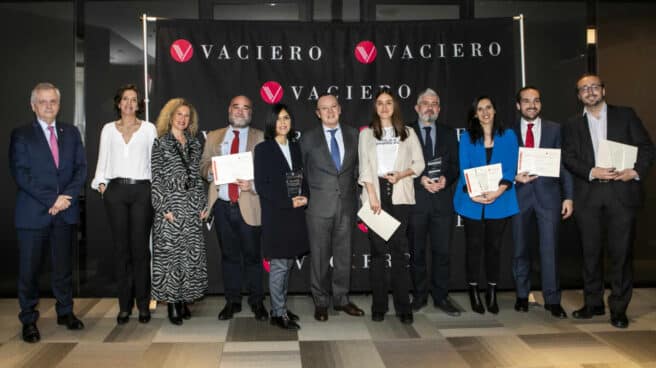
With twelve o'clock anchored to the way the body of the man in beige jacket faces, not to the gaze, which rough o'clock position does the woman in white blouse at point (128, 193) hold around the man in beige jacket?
The woman in white blouse is roughly at 3 o'clock from the man in beige jacket.

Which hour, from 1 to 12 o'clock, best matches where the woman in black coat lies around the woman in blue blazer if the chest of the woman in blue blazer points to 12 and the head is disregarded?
The woman in black coat is roughly at 2 o'clock from the woman in blue blazer.

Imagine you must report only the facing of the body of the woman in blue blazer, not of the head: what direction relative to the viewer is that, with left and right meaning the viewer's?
facing the viewer

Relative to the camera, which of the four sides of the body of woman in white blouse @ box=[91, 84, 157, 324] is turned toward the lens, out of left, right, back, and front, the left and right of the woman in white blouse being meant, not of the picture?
front

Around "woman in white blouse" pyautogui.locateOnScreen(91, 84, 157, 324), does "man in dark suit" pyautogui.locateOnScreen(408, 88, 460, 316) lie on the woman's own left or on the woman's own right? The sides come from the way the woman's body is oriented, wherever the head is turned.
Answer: on the woman's own left

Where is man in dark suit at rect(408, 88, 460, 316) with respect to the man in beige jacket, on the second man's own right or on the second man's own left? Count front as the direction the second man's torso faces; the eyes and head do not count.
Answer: on the second man's own left

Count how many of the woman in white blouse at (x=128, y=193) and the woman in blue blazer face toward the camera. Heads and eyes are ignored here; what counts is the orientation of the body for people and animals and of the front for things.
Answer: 2

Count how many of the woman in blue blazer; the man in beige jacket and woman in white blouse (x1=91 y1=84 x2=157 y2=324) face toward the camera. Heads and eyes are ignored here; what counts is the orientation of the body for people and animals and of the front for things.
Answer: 3

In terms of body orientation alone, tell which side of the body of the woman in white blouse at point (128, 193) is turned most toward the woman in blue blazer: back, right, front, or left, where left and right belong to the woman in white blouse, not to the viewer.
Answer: left

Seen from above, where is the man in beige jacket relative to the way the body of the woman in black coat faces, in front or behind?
behind

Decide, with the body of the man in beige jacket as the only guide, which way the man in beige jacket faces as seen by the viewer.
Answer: toward the camera

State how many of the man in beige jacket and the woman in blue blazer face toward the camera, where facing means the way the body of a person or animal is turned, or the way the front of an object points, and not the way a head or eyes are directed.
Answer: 2

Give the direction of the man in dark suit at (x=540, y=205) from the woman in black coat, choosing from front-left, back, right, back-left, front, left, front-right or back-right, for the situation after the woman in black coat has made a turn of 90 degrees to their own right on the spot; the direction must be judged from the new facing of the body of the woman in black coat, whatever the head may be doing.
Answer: back-left

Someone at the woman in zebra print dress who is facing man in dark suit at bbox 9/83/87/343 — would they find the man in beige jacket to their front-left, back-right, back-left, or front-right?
back-right
